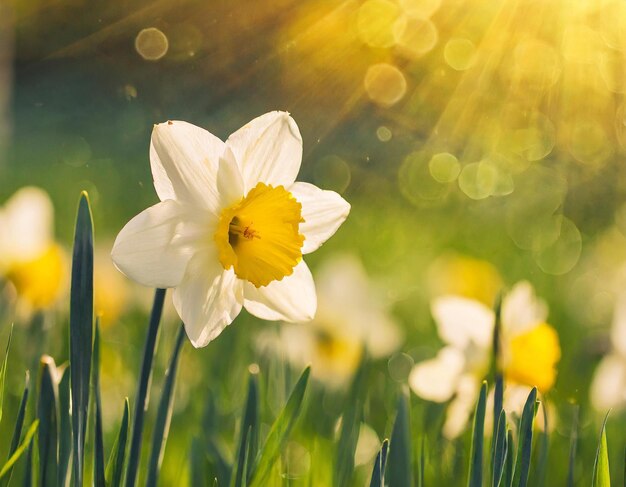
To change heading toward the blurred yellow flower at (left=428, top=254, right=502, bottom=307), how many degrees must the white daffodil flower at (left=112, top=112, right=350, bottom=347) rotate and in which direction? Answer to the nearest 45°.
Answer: approximately 90° to its left

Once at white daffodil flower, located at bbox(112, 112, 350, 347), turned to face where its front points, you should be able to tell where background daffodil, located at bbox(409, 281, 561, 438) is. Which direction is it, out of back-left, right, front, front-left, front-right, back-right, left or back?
left

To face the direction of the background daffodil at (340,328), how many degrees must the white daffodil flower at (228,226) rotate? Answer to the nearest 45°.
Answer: approximately 135° to its left

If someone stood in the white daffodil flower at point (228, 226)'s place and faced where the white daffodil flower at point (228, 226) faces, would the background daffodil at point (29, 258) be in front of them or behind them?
behind

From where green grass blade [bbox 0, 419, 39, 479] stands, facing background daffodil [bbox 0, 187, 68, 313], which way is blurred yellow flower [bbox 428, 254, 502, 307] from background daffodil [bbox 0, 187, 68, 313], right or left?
right

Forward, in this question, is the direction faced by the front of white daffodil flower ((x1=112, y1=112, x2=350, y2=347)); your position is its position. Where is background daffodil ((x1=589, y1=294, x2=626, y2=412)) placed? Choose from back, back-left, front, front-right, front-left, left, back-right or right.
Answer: left

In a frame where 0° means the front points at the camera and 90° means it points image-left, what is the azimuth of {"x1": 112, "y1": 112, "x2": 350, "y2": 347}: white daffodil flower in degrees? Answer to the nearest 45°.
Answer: approximately 315°
